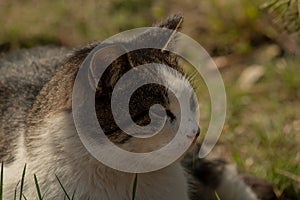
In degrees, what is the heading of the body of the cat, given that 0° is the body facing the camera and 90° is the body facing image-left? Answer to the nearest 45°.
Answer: approximately 315°
